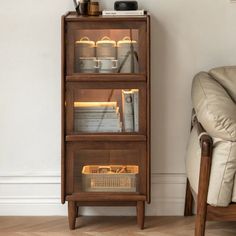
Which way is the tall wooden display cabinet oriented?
toward the camera

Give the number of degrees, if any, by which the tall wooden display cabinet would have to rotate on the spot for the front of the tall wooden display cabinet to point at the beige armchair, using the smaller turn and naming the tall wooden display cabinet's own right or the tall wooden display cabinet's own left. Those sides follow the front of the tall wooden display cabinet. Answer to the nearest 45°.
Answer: approximately 45° to the tall wooden display cabinet's own left
